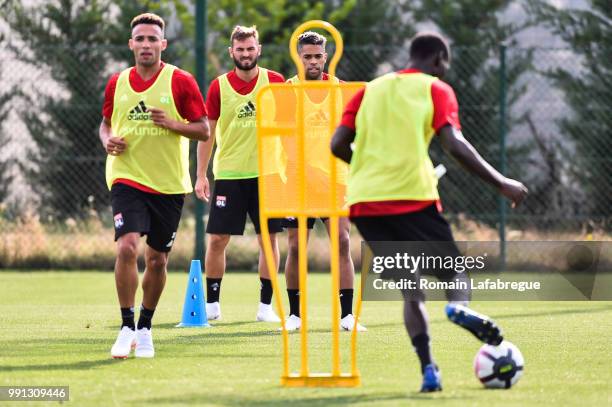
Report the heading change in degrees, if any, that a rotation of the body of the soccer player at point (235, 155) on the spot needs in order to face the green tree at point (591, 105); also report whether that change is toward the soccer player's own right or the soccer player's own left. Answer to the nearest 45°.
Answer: approximately 135° to the soccer player's own left

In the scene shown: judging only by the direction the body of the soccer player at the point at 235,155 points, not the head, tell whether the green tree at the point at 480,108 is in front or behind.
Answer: behind

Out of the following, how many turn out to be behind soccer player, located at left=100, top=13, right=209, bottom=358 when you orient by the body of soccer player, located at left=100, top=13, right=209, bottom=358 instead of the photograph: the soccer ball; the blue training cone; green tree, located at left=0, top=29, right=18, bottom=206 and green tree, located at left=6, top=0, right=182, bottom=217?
3

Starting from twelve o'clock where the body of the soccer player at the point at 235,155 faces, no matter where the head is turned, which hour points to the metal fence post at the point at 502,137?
The metal fence post is roughly at 7 o'clock from the soccer player.

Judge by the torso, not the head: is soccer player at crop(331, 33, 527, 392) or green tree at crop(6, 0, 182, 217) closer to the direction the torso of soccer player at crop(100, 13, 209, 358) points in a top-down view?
the soccer player

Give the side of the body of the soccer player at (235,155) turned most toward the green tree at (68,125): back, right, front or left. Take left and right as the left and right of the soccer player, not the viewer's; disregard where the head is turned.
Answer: back

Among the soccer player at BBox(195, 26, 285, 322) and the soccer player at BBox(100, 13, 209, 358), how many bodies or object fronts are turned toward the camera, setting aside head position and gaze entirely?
2

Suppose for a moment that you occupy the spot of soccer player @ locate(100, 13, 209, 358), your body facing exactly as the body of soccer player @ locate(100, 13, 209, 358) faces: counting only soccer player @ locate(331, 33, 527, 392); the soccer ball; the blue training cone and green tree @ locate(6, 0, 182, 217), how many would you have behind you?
2

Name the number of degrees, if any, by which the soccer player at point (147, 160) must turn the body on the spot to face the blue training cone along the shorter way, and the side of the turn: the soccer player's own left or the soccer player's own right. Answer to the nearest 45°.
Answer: approximately 180°

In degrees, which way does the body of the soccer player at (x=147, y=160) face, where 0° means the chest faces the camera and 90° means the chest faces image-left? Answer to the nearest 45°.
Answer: approximately 0°

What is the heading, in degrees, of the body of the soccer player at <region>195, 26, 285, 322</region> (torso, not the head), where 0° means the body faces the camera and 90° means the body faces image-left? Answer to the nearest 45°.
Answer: approximately 0°
